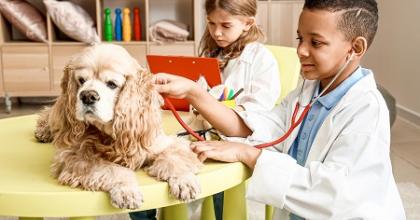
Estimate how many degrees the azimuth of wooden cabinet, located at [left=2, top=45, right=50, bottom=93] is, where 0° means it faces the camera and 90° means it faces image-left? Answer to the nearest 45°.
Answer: approximately 0°

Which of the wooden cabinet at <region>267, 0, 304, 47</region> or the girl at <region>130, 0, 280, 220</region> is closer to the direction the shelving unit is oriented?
the girl

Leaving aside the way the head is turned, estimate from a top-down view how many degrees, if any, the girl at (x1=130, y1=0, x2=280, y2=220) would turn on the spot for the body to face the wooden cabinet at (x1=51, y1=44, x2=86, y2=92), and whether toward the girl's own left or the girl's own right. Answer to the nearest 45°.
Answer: approximately 90° to the girl's own right

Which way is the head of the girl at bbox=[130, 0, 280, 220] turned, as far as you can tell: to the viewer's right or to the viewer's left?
to the viewer's left

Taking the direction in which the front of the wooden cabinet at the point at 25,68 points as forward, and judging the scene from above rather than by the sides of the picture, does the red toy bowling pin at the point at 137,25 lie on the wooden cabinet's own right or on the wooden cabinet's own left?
on the wooden cabinet's own left
